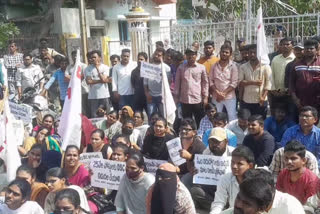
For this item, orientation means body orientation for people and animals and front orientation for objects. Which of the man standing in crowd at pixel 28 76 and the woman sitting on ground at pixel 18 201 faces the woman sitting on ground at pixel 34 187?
the man standing in crowd

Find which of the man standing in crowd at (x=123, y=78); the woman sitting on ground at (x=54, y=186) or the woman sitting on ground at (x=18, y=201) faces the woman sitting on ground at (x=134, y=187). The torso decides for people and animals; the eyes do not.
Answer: the man standing in crowd

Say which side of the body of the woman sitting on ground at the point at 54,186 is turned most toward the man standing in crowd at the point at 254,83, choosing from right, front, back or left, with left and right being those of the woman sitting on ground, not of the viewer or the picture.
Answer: back

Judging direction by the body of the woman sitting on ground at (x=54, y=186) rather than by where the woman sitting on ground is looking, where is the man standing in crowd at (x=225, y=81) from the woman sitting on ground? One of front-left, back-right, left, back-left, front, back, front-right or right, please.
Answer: back

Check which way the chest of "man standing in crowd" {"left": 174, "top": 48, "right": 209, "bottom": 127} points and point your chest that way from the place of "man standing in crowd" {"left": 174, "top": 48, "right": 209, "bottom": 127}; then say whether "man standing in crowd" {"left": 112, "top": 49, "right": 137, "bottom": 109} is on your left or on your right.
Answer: on your right

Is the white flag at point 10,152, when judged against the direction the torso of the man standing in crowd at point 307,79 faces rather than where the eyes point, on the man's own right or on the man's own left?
on the man's own right

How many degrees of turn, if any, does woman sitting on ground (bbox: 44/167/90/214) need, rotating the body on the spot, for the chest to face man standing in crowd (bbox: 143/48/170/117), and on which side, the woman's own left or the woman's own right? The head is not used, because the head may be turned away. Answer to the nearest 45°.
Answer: approximately 180°

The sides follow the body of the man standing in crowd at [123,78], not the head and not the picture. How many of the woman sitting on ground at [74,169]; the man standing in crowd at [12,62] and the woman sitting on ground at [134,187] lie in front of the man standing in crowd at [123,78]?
2

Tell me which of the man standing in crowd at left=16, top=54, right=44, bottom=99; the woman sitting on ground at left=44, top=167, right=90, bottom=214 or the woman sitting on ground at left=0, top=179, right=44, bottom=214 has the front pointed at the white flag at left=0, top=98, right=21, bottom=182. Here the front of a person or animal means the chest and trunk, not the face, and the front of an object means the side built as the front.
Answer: the man standing in crowd
